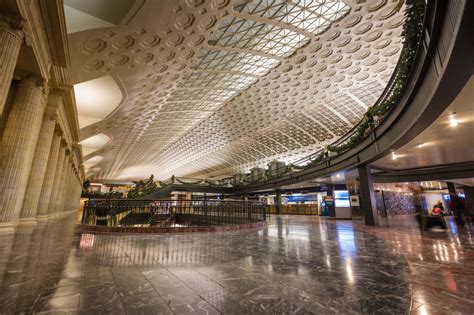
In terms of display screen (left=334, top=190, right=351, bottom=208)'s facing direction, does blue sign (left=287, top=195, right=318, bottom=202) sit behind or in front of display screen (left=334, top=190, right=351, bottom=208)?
behind

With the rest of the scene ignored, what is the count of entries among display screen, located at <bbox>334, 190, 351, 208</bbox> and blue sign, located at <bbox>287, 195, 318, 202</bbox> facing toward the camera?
2

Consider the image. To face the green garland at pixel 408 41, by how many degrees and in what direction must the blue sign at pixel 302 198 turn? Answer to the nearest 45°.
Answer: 0° — it already faces it

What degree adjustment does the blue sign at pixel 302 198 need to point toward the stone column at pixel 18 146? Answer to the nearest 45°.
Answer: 0° — it already faces it

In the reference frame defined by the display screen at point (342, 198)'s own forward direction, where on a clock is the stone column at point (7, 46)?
The stone column is roughly at 1 o'clock from the display screen.

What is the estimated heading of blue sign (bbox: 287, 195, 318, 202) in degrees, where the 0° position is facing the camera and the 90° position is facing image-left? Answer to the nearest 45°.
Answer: approximately 0°

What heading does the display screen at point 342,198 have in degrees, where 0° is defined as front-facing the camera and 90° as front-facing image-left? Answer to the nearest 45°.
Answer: approximately 0°

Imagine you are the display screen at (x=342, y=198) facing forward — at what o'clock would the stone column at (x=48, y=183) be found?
The stone column is roughly at 2 o'clock from the display screen.
